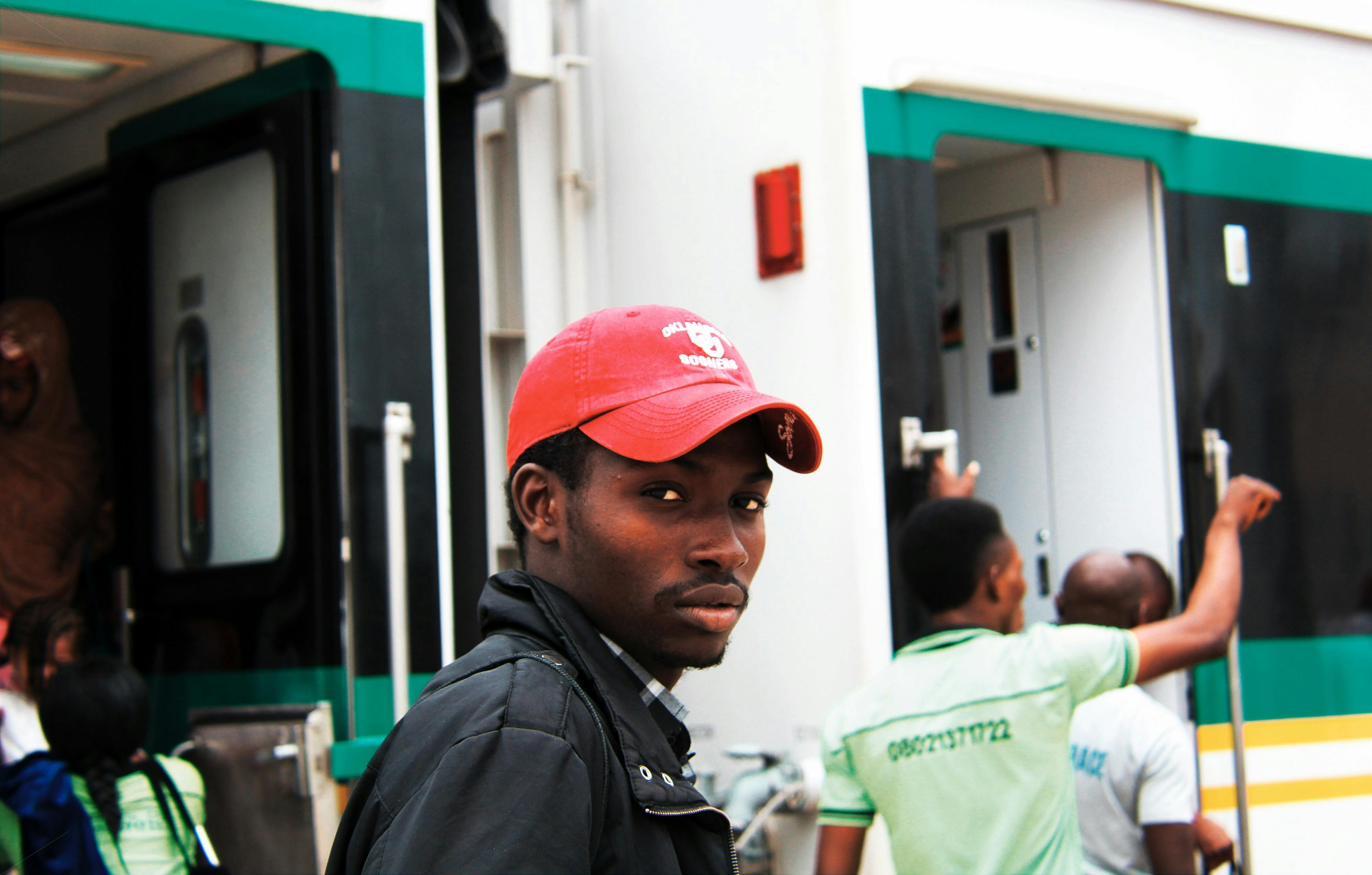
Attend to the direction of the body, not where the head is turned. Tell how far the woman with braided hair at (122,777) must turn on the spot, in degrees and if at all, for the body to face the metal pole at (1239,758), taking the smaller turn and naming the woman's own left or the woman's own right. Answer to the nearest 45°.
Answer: approximately 90° to the woman's own right

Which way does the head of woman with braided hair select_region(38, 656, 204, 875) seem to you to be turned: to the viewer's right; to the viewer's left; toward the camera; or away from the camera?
away from the camera

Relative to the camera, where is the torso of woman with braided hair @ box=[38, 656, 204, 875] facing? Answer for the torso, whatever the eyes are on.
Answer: away from the camera

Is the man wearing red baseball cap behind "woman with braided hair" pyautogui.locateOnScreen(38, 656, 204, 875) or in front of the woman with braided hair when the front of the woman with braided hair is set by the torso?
behind

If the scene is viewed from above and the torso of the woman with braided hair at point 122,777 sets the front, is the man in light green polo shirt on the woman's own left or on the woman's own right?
on the woman's own right

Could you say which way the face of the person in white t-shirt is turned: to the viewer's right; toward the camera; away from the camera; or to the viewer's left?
away from the camera
